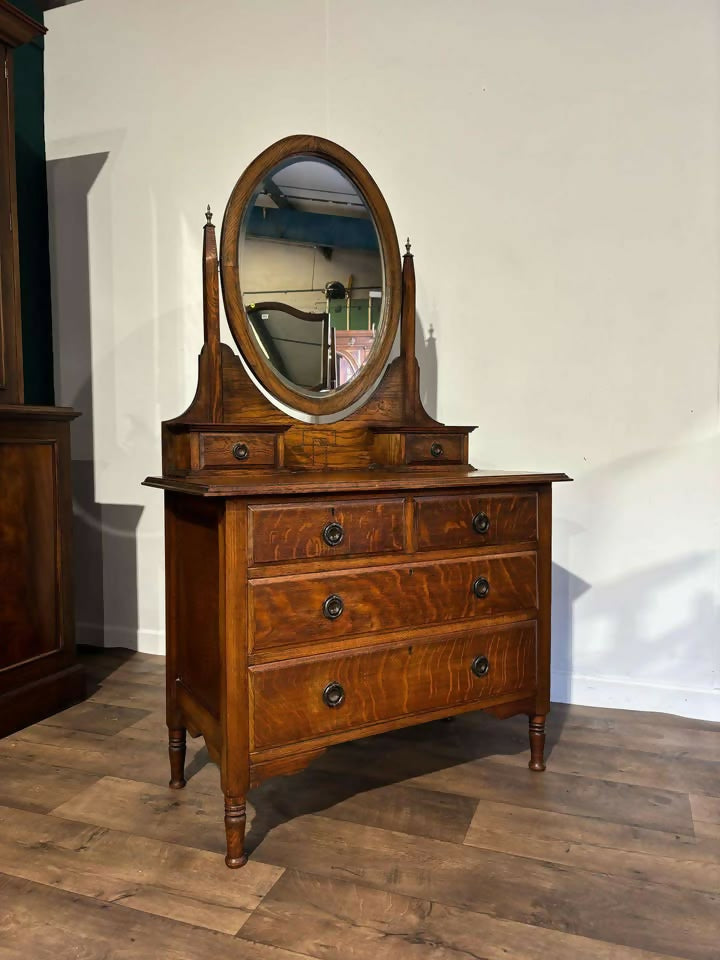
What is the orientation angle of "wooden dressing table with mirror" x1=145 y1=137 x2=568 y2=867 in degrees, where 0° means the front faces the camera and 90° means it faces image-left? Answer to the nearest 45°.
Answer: approximately 315°

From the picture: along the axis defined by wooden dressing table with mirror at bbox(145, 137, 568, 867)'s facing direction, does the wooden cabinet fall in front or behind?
behind
